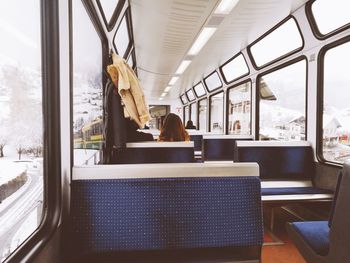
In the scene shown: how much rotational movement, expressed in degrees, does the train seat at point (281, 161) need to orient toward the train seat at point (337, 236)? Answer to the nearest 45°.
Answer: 0° — it already faces it

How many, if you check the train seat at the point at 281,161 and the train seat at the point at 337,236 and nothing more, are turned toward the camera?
1

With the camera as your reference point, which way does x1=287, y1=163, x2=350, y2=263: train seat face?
facing away from the viewer and to the left of the viewer
